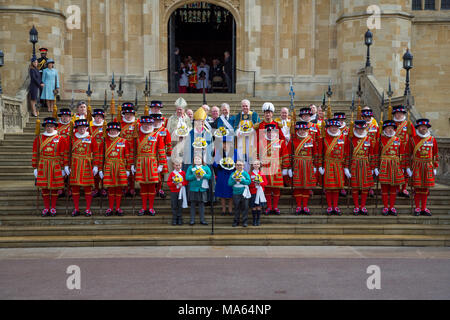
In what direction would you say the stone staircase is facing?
toward the camera

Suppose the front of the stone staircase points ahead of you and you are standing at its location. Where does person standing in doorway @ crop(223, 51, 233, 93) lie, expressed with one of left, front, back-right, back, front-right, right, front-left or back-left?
back

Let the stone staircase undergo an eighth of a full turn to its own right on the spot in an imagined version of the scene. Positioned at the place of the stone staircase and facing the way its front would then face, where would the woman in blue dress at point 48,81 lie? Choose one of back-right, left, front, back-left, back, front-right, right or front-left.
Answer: right
